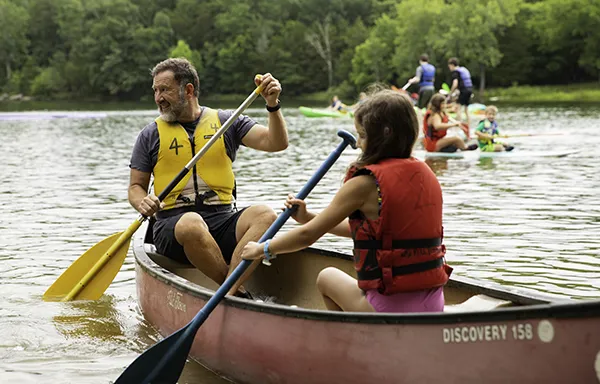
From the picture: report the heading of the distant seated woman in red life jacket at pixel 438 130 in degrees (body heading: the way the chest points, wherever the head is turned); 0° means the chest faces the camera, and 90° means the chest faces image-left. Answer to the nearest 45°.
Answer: approximately 270°

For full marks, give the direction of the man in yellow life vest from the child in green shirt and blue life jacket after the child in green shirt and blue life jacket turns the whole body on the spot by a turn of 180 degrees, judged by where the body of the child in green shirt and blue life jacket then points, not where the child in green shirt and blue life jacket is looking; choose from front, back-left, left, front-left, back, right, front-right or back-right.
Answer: back-left

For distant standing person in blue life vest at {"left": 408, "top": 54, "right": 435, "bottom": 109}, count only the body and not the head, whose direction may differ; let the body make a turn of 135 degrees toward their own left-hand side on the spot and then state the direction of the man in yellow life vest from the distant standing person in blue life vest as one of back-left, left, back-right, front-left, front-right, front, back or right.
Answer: front

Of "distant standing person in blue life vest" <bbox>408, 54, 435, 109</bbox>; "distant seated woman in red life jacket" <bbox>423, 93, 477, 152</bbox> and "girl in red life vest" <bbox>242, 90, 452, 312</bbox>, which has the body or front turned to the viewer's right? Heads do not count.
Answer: "distant seated woman in red life jacket" <bbox>423, 93, 477, 152</bbox>

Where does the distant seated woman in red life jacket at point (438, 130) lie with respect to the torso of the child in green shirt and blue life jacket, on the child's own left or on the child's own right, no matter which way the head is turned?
on the child's own right

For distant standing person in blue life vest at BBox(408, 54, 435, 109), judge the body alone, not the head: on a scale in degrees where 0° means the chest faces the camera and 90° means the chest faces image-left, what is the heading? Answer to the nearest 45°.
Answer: approximately 135°

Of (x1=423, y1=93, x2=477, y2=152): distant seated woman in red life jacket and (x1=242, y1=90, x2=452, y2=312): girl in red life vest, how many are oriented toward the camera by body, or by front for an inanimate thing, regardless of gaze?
0

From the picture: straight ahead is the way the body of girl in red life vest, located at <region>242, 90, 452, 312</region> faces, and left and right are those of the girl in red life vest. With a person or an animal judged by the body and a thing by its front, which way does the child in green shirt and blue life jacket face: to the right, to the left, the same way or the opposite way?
the opposite way

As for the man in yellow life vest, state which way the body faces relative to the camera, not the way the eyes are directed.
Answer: toward the camera

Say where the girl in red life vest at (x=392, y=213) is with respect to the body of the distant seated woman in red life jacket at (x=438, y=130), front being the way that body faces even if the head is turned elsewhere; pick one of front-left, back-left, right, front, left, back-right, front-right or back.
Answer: right
